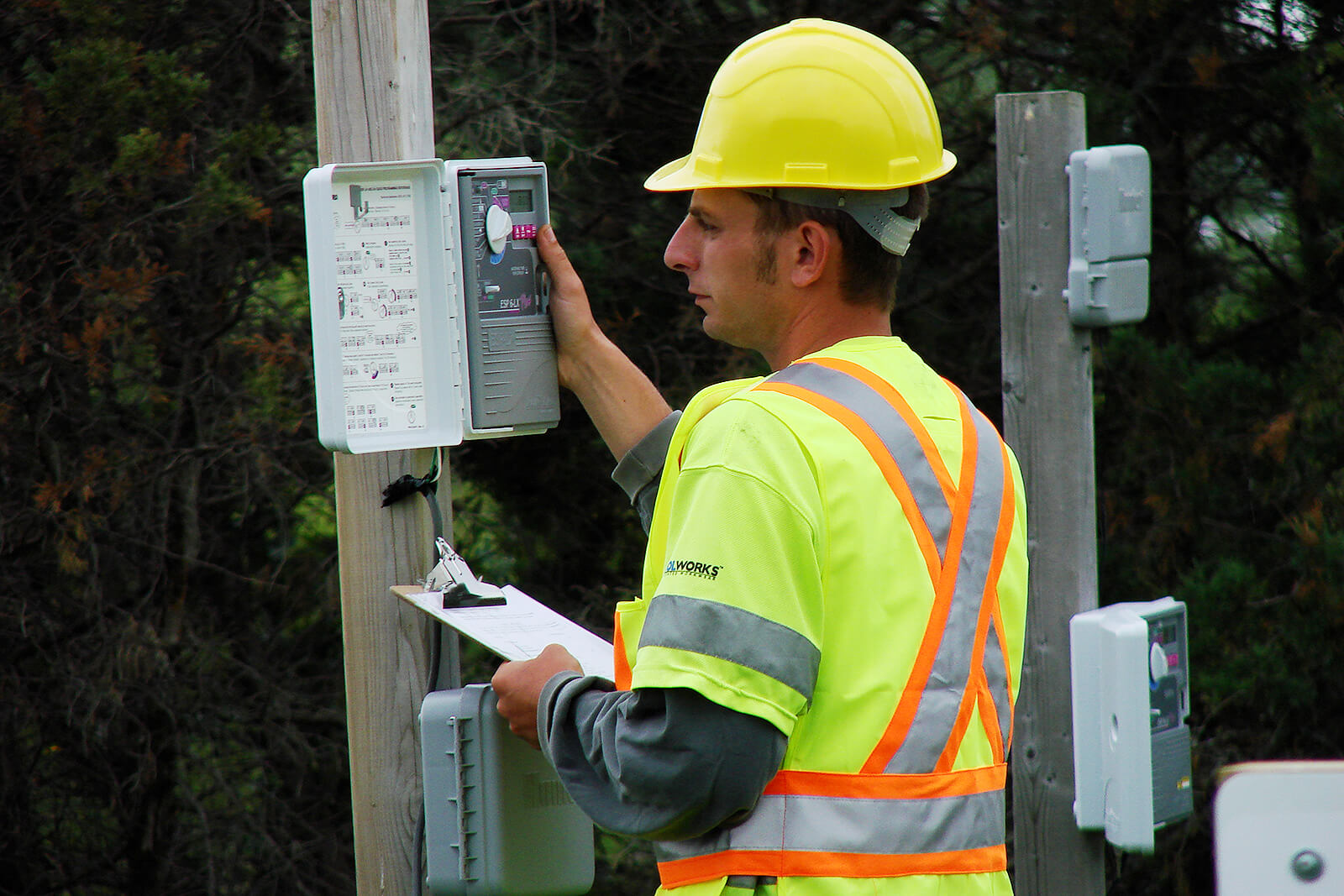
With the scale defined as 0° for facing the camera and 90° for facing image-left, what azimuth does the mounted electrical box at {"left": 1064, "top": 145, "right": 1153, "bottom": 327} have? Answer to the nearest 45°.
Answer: approximately 315°

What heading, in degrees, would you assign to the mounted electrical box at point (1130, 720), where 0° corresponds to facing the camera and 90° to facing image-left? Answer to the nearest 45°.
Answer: approximately 315°

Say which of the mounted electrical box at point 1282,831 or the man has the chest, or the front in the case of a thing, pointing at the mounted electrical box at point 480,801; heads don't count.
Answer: the man

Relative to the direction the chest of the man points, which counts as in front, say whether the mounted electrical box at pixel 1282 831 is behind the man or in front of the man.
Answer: behind

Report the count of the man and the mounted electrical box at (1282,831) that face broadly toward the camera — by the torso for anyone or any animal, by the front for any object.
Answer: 1

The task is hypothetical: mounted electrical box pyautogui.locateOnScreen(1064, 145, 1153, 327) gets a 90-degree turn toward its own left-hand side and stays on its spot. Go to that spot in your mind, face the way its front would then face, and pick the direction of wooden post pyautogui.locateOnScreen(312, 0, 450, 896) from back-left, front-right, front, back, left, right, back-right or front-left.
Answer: back

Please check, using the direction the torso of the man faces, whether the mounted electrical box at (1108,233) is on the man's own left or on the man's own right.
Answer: on the man's own right

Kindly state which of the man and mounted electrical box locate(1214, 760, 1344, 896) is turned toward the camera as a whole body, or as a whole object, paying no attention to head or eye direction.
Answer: the mounted electrical box

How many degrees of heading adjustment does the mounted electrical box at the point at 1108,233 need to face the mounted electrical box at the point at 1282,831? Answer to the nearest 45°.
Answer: approximately 45° to its right

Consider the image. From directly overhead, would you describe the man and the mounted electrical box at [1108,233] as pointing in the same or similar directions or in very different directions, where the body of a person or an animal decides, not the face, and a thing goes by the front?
very different directions

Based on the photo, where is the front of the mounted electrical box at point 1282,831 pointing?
toward the camera

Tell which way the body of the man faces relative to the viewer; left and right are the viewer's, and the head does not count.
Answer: facing away from the viewer and to the left of the viewer

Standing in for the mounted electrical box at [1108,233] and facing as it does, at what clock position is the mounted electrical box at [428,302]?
the mounted electrical box at [428,302] is roughly at 3 o'clock from the mounted electrical box at [1108,233].

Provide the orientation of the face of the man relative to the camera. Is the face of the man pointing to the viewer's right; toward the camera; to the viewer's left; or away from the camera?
to the viewer's left

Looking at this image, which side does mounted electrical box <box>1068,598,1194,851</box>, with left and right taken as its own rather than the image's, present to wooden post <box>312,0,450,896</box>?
right

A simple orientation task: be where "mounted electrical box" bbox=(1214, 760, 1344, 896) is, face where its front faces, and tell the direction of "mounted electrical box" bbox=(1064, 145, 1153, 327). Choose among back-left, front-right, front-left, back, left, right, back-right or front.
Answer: back

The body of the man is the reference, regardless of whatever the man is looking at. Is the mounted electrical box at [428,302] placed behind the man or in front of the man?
in front
